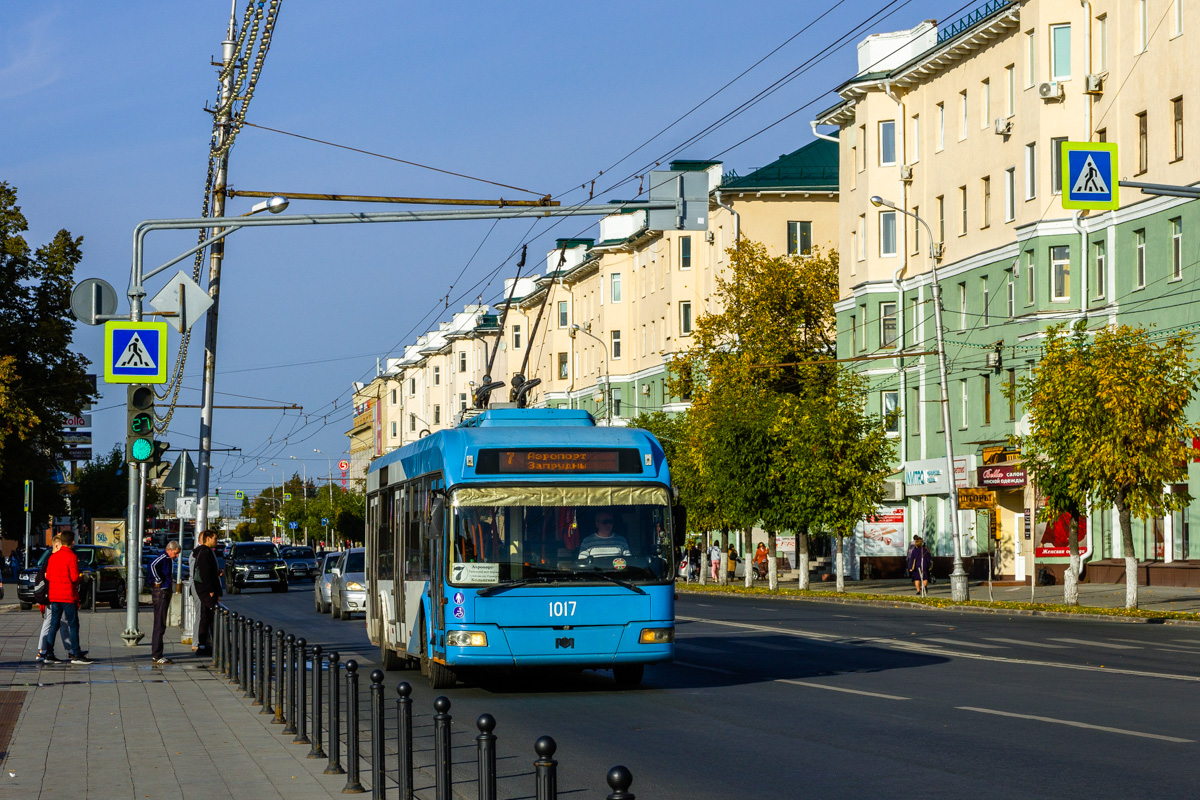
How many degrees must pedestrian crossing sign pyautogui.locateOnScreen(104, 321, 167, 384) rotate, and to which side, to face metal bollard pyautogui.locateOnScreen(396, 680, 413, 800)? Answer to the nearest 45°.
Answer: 0° — it already faces it

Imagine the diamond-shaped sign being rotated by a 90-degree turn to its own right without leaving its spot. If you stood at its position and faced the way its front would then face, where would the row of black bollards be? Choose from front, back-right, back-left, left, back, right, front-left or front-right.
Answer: right

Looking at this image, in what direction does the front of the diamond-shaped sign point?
away from the camera

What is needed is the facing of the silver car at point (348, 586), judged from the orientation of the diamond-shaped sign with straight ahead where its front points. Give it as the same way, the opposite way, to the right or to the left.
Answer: the opposite way

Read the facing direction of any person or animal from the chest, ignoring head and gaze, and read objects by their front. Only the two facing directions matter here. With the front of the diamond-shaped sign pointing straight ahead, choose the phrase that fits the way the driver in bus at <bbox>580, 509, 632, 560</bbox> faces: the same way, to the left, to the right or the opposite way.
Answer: the opposite way

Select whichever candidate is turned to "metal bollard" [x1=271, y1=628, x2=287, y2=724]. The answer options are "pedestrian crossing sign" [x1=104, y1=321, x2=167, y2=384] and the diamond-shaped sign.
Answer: the pedestrian crossing sign

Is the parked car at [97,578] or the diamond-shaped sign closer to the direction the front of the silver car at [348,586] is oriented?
the diamond-shaped sign

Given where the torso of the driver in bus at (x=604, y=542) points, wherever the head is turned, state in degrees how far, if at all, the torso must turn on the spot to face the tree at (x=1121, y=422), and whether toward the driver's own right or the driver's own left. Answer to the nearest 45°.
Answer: approximately 135° to the driver's own left
